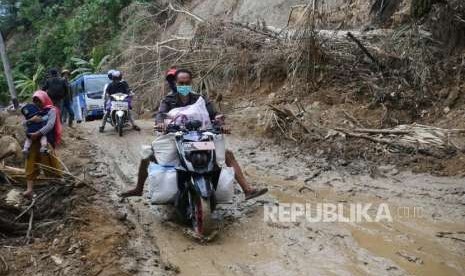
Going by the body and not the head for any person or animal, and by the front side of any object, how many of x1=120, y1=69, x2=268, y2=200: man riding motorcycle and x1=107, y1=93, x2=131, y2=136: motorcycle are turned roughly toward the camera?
2

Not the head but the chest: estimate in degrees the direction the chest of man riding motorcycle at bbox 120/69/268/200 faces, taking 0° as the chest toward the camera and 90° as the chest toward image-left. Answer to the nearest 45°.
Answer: approximately 0°

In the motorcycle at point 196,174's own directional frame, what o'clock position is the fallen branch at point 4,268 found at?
The fallen branch is roughly at 2 o'clock from the motorcycle.

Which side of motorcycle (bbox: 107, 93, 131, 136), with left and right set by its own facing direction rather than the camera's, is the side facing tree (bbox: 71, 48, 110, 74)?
back

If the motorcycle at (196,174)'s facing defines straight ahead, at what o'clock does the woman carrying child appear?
The woman carrying child is roughly at 4 o'clock from the motorcycle.

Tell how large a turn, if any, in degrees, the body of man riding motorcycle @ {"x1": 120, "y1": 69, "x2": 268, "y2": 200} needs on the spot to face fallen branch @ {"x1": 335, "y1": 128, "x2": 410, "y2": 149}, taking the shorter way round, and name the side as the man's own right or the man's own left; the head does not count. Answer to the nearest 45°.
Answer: approximately 135° to the man's own left

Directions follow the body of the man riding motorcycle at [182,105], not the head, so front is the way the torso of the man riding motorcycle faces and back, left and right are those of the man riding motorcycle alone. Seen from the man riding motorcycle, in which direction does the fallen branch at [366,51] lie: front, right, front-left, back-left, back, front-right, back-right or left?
back-left

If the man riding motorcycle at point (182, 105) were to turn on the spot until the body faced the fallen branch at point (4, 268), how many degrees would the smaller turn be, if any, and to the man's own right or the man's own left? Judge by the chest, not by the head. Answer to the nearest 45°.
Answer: approximately 45° to the man's own right
